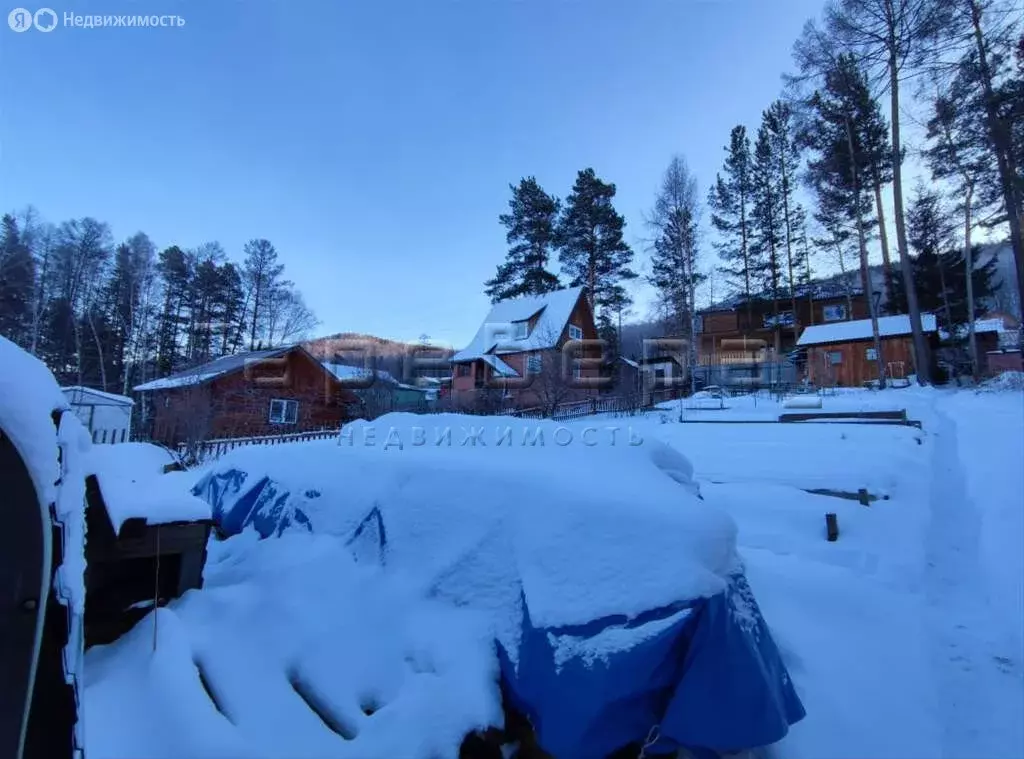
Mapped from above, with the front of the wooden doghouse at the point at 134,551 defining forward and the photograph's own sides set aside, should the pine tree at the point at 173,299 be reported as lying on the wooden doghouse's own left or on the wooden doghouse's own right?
on the wooden doghouse's own left

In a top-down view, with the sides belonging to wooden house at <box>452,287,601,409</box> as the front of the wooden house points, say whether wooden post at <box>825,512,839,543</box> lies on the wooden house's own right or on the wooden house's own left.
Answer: on the wooden house's own left

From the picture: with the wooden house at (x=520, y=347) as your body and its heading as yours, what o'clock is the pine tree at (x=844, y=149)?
The pine tree is roughly at 8 o'clock from the wooden house.

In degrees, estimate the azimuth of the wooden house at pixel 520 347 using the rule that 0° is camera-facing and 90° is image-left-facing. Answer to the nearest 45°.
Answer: approximately 45°

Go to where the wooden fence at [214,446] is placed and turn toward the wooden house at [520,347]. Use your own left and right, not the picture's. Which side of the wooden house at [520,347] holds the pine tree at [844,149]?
right

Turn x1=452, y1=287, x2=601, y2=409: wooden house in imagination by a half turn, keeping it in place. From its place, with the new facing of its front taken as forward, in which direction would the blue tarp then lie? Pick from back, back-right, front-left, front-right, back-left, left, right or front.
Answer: back-right

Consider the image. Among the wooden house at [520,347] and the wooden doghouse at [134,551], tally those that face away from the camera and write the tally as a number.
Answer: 0
